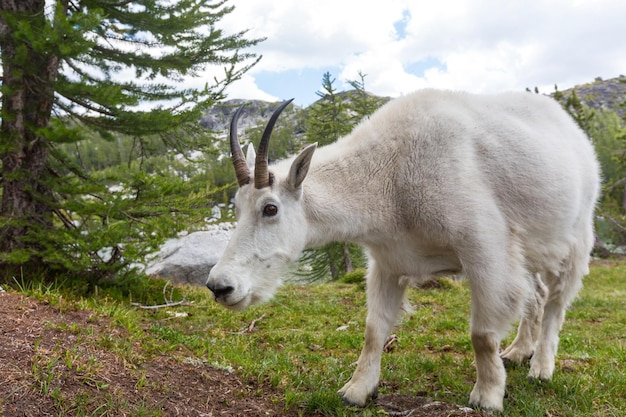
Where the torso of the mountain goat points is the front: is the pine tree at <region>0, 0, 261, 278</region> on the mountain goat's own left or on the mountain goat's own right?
on the mountain goat's own right

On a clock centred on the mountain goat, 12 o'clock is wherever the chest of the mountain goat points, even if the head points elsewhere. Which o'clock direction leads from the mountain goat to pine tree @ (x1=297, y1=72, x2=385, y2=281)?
The pine tree is roughly at 4 o'clock from the mountain goat.

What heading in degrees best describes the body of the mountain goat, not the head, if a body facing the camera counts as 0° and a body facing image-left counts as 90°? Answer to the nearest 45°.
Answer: approximately 45°

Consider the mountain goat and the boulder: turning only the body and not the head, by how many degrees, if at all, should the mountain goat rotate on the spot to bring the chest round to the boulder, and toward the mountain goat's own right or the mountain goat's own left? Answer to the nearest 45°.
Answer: approximately 90° to the mountain goat's own right
